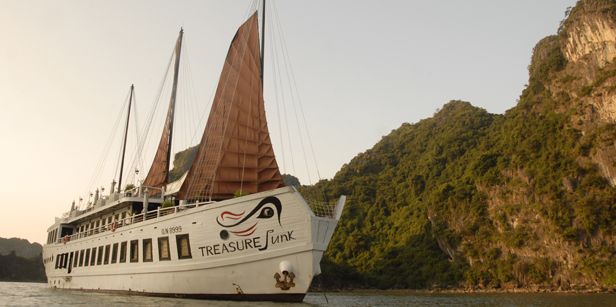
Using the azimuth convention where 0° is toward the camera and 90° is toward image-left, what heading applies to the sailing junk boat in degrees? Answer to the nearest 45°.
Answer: approximately 315°
